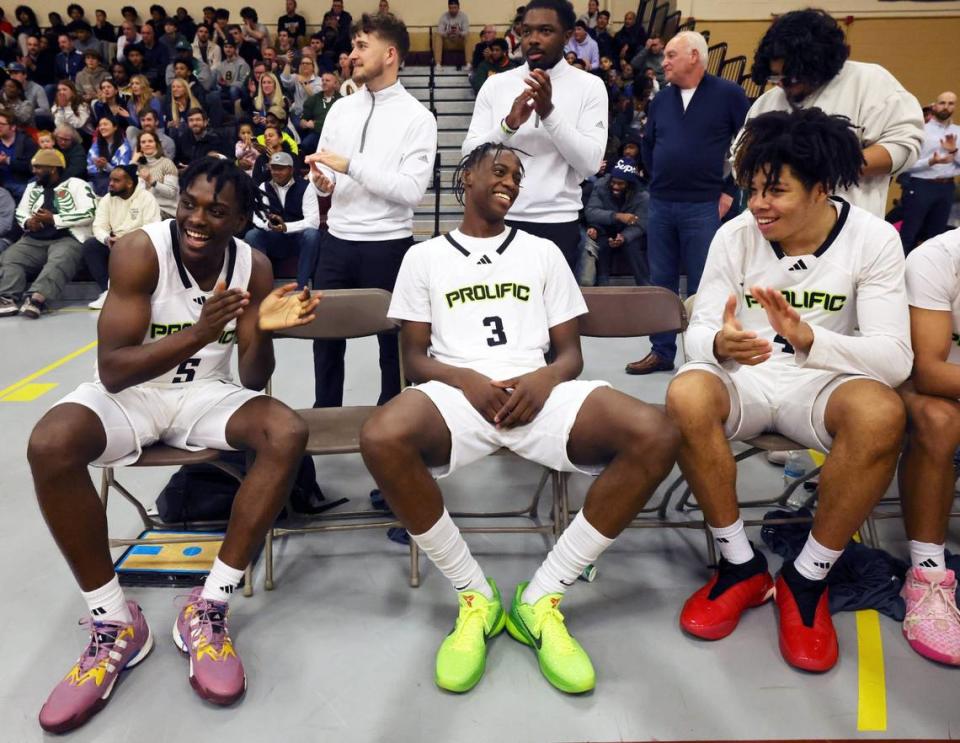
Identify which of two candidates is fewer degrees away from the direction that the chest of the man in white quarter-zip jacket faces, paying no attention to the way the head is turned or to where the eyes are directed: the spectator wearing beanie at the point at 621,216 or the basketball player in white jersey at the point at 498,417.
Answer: the basketball player in white jersey

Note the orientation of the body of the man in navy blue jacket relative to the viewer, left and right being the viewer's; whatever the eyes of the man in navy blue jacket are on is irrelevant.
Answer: facing the viewer and to the left of the viewer

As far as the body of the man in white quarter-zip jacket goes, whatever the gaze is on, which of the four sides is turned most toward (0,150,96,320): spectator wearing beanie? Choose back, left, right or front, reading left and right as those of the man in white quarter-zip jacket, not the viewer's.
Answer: right

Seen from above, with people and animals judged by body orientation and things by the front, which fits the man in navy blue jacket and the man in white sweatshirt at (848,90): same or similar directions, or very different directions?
same or similar directions

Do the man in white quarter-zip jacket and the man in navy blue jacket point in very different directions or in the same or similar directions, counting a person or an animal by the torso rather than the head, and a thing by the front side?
same or similar directions

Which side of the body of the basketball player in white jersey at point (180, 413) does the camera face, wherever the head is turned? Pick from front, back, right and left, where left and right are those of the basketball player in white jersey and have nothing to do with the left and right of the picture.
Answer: front

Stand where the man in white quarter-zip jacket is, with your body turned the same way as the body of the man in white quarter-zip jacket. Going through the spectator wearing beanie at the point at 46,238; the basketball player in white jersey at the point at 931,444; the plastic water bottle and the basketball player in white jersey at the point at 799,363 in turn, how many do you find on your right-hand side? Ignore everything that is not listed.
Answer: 1

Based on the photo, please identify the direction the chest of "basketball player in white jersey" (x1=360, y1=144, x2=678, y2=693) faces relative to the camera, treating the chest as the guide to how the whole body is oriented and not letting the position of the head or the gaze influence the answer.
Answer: toward the camera

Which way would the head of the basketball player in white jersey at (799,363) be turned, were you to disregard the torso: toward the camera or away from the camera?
toward the camera

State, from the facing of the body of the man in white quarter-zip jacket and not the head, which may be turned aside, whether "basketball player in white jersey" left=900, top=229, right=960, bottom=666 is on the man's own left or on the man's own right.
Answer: on the man's own left

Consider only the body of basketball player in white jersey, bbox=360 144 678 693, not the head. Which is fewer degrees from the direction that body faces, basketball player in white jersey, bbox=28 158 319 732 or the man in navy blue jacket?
the basketball player in white jersey
